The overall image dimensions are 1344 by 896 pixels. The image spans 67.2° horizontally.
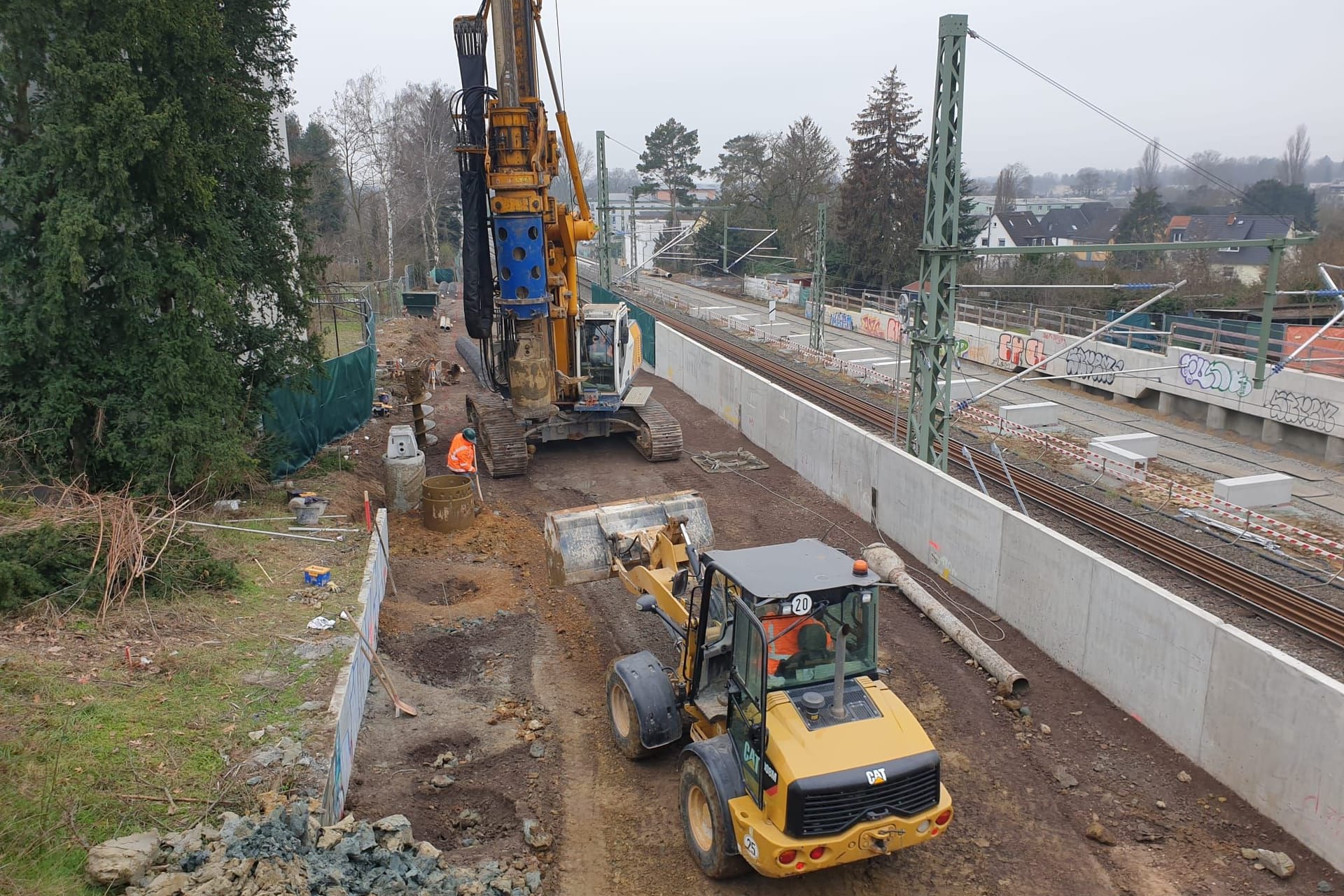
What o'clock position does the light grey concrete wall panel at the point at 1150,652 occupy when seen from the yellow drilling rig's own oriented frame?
The light grey concrete wall panel is roughly at 11 o'clock from the yellow drilling rig.

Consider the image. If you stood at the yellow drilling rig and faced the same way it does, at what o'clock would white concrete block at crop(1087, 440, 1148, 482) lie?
The white concrete block is roughly at 9 o'clock from the yellow drilling rig.

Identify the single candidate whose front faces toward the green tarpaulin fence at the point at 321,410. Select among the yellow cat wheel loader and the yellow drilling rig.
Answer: the yellow cat wheel loader

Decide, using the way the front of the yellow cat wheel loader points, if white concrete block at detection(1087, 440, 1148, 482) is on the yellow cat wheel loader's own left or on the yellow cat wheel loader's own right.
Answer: on the yellow cat wheel loader's own right

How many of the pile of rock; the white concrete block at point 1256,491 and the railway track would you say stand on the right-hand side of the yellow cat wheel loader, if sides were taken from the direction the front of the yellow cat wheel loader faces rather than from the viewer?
2

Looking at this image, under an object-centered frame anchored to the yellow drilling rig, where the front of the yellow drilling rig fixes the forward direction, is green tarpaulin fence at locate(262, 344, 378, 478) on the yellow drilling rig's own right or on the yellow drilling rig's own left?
on the yellow drilling rig's own right

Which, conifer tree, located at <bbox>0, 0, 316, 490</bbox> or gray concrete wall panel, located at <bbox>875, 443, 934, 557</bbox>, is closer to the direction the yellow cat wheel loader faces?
the conifer tree

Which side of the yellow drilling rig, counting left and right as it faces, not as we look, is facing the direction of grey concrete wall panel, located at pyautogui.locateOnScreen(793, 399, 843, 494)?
left

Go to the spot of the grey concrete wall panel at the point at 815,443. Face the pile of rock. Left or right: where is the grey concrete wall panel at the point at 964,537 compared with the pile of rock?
left

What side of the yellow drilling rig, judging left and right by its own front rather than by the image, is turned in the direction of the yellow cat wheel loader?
front

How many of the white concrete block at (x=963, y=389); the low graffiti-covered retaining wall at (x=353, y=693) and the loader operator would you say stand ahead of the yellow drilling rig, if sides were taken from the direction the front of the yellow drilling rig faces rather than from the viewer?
2

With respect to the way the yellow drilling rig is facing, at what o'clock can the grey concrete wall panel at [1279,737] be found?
The grey concrete wall panel is roughly at 11 o'clock from the yellow drilling rig.

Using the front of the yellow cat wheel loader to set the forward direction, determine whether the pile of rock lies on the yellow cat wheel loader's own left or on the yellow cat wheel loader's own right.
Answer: on the yellow cat wheel loader's own left

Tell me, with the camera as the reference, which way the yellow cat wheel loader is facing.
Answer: facing away from the viewer and to the left of the viewer

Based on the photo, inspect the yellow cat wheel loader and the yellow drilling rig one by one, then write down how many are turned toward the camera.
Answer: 1
